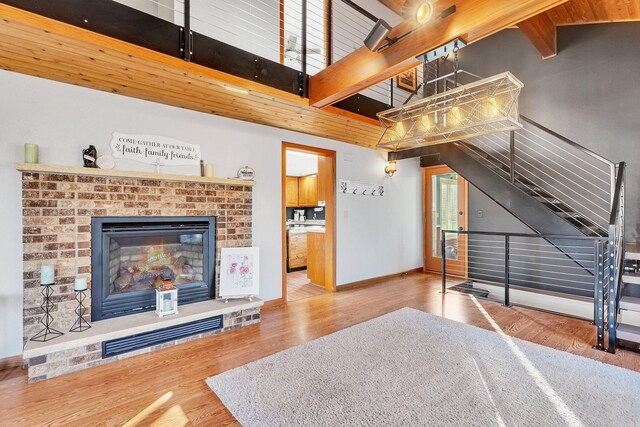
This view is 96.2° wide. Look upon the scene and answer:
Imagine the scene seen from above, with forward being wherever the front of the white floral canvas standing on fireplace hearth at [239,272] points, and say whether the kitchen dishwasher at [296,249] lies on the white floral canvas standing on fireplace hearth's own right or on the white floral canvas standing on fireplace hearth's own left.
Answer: on the white floral canvas standing on fireplace hearth's own left

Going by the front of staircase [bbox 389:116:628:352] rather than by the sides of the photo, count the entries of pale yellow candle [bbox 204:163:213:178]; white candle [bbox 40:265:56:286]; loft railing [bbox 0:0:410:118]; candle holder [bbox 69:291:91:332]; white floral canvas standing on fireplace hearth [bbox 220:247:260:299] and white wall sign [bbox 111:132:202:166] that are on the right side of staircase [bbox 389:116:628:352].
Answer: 6

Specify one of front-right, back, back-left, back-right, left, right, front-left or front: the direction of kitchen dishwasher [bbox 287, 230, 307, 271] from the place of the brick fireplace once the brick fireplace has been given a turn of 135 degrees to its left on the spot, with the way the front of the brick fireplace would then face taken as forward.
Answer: front-right

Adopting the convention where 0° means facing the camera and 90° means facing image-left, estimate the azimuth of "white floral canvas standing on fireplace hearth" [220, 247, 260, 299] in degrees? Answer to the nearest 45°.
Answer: approximately 315°

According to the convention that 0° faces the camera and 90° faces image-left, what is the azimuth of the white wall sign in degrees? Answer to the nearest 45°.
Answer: approximately 315°

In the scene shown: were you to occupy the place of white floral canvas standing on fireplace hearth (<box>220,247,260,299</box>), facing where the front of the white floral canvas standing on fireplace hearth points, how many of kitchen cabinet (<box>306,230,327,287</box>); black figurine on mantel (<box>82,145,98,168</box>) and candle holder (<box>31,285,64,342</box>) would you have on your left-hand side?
1

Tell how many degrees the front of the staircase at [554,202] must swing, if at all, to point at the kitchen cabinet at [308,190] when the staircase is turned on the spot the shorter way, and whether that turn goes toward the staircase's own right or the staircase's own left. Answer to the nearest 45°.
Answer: approximately 135° to the staircase's own right

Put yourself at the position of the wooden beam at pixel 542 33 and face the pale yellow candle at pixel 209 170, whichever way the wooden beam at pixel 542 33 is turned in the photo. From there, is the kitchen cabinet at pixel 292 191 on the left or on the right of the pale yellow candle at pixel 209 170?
right

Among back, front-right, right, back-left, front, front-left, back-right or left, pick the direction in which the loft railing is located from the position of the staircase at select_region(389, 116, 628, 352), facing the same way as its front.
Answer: right

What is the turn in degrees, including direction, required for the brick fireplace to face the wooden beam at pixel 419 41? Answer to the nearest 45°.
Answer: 0° — it already faces it

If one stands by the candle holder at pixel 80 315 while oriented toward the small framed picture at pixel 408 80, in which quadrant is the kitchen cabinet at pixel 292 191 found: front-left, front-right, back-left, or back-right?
front-left

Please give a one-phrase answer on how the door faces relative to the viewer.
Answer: facing the viewer and to the left of the viewer

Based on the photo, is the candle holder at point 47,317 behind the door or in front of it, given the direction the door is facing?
in front

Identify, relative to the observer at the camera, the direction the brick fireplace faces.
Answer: facing the viewer and to the right of the viewer

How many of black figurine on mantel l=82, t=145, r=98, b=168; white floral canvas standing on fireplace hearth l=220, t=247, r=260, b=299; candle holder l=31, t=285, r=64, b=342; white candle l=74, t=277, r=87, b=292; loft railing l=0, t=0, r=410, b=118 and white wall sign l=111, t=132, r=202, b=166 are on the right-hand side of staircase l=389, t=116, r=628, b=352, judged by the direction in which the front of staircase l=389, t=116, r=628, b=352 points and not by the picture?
6

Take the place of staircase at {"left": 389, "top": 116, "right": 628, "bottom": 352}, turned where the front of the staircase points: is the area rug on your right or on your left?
on your right
